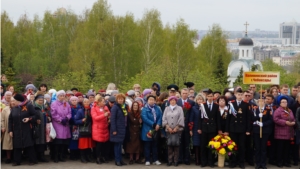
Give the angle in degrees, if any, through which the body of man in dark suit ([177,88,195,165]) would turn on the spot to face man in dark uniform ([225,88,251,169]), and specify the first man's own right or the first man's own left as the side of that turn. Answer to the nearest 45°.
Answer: approximately 90° to the first man's own left

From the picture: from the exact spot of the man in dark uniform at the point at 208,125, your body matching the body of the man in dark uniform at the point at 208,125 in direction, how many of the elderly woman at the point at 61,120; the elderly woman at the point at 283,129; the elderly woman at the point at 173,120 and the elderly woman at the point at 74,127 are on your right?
3

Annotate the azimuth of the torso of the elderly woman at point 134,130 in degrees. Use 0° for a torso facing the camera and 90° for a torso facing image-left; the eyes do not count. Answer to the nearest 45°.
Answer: approximately 0°

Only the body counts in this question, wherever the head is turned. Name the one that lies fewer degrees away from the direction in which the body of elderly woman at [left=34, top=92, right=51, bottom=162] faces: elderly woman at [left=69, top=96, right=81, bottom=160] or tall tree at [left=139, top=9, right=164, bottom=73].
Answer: the elderly woman

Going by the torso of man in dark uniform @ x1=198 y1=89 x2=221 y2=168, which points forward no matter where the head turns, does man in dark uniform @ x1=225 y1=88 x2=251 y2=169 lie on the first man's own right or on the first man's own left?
on the first man's own left

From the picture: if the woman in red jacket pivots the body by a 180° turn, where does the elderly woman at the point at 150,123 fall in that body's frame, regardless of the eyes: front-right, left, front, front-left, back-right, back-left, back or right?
back-right

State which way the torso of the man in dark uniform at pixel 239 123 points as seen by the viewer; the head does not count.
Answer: toward the camera

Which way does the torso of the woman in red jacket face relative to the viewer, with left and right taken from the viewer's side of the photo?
facing the viewer and to the right of the viewer

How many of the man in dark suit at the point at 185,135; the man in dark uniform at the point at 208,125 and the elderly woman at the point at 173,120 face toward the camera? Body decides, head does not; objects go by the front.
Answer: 3

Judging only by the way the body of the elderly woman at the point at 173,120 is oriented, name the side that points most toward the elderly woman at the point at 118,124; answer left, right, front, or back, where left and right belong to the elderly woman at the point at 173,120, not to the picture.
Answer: right

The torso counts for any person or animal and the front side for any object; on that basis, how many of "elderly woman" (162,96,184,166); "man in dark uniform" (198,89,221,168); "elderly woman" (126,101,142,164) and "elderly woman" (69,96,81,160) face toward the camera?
4

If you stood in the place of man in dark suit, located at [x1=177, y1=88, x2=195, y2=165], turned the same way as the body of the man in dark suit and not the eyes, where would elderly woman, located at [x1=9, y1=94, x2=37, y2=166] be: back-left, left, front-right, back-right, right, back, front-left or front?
right

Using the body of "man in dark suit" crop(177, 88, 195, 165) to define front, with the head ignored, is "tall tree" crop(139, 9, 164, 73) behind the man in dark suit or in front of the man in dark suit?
behind

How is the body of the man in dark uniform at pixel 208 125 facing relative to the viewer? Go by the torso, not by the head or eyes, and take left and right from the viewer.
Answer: facing the viewer
